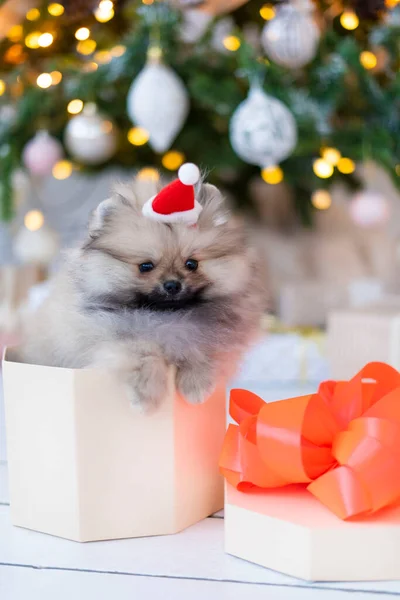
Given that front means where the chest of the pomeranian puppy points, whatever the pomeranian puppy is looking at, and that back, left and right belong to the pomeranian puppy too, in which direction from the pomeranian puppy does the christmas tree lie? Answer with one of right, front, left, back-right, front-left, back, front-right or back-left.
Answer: back-left

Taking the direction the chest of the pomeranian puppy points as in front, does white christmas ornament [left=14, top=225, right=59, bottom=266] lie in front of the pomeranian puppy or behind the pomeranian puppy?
behind

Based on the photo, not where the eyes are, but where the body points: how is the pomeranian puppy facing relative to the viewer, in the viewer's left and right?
facing the viewer and to the right of the viewer

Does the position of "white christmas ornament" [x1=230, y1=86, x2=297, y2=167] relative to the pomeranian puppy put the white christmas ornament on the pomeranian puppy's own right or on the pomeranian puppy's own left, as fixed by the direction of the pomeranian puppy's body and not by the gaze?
on the pomeranian puppy's own left
